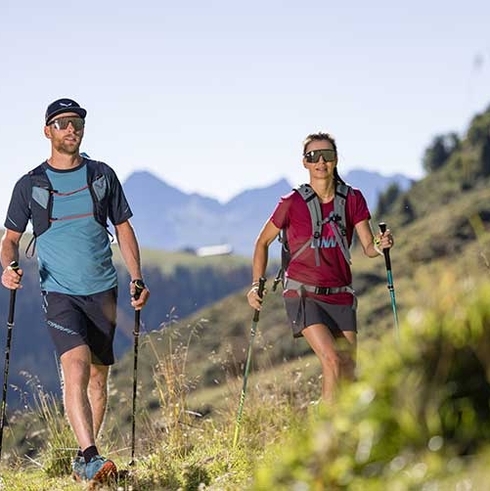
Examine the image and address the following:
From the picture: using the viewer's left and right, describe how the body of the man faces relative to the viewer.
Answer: facing the viewer

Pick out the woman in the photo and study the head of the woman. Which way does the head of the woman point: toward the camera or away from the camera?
toward the camera

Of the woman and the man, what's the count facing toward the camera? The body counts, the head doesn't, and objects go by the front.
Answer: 2

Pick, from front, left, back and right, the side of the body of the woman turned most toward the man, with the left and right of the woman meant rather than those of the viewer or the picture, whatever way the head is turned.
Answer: right

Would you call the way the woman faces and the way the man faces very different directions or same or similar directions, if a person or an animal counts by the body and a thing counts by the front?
same or similar directions

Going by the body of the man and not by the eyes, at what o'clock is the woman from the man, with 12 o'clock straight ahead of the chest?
The woman is roughly at 9 o'clock from the man.
